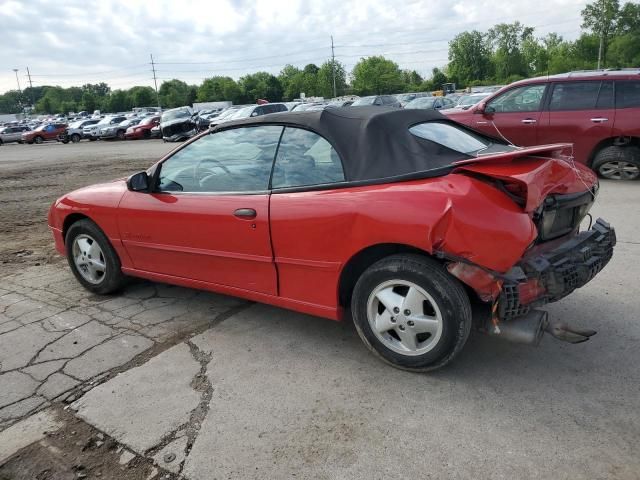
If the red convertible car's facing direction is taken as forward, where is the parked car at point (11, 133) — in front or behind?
in front

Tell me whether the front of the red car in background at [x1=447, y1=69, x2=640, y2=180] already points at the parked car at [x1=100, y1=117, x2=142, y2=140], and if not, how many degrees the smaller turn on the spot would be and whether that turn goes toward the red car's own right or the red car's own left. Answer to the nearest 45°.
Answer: approximately 45° to the red car's own right

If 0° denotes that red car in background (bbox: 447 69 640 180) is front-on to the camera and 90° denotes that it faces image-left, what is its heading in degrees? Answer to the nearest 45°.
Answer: approximately 90°

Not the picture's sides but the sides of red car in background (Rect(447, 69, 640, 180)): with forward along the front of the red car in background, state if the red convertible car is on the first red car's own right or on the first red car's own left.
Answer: on the first red car's own left

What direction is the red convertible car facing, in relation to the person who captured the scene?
facing away from the viewer and to the left of the viewer

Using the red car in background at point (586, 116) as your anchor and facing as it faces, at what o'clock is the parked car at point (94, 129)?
The parked car is roughly at 1 o'clock from the red car in background.

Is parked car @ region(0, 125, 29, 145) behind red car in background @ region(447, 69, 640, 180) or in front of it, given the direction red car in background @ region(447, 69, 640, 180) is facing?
in front

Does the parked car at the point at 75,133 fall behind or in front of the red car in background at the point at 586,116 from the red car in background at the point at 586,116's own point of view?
in front

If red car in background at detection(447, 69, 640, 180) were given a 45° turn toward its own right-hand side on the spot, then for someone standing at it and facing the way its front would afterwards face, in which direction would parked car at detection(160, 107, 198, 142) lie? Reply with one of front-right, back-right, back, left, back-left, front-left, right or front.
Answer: front
